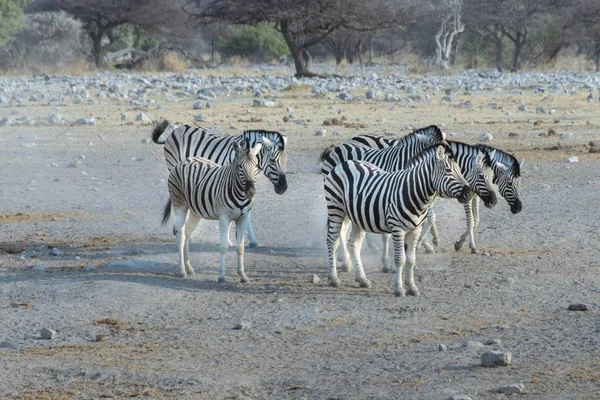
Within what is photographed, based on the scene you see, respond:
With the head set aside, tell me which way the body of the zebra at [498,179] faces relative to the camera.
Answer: to the viewer's right

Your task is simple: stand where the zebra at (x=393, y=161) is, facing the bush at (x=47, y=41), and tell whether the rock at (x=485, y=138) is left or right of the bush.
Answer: right

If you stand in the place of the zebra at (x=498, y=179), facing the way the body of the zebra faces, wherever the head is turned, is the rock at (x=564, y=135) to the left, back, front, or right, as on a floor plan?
left

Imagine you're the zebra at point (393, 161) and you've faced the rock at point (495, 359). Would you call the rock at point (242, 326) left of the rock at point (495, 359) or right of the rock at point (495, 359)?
right

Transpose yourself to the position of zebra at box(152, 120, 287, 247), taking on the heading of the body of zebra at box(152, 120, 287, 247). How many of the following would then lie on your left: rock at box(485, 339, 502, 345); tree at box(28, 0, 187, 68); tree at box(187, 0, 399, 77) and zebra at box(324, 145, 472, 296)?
2

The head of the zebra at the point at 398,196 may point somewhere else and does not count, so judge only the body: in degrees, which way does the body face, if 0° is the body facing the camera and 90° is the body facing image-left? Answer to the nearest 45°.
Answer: approximately 315°

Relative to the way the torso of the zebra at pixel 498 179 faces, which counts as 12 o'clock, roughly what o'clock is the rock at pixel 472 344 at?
The rock is roughly at 3 o'clock from the zebra.

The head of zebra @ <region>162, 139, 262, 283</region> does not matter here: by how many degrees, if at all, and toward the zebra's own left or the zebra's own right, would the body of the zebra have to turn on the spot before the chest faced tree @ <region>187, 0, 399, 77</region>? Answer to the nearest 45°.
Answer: approximately 135° to the zebra's own left

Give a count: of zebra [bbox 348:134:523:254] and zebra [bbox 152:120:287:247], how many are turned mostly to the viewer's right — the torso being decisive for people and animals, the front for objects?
2

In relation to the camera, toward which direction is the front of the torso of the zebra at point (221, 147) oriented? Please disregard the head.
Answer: to the viewer's right

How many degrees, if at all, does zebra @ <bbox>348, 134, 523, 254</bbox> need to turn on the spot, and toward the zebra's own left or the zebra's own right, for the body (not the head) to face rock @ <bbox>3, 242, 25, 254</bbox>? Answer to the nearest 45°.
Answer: approximately 180°
